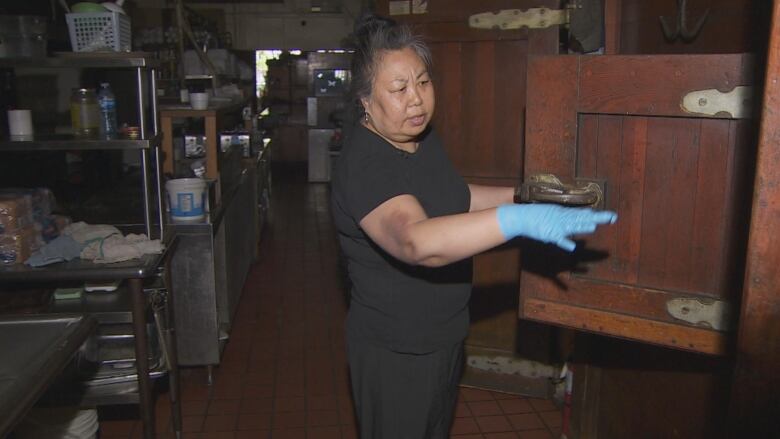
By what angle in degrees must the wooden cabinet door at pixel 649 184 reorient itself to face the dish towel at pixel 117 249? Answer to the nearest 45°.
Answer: approximately 45° to its right

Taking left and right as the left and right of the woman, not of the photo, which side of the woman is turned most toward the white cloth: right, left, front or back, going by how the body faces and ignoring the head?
back

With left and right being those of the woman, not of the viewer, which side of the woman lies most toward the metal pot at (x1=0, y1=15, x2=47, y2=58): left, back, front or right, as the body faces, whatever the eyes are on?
back

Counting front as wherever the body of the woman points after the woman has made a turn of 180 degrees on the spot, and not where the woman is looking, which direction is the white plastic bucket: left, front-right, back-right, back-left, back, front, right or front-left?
front

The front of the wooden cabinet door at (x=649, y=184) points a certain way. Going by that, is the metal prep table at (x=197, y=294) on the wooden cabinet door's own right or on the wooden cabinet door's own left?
on the wooden cabinet door's own right

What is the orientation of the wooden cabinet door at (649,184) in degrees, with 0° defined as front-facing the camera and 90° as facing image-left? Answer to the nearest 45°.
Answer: approximately 45°

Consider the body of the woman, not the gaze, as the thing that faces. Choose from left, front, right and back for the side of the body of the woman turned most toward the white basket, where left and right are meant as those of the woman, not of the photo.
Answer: back
